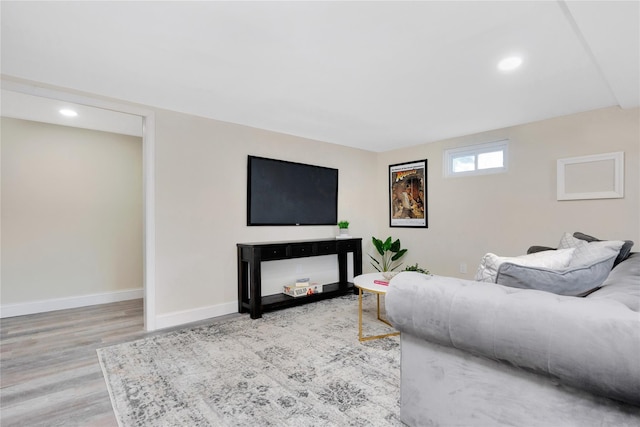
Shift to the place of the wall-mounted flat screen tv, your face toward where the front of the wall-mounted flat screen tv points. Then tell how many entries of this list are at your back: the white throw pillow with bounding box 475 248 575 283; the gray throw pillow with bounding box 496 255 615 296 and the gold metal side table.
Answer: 0

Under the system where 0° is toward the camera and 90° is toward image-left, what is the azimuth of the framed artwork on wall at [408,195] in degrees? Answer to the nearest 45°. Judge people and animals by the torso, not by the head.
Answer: approximately 45°

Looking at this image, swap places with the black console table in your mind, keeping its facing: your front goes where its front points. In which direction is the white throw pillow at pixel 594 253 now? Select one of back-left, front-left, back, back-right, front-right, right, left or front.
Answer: front

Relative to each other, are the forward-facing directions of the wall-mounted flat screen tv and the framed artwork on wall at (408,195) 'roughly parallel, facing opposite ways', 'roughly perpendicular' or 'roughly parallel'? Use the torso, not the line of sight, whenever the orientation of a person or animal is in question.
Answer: roughly perpendicular

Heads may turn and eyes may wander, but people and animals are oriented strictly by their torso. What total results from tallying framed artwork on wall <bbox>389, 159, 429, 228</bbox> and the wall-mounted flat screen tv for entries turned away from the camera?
0

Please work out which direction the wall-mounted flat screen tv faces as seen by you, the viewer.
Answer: facing the viewer and to the right of the viewer

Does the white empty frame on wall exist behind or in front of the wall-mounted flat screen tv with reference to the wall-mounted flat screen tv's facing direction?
in front

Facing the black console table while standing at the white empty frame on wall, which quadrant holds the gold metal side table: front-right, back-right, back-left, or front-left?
front-left

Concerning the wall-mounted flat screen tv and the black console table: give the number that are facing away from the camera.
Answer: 0

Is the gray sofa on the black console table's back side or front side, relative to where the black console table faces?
on the front side

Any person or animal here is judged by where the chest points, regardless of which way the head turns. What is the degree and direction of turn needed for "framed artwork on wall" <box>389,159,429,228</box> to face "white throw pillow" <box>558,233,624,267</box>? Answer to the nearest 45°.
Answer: approximately 45° to its left

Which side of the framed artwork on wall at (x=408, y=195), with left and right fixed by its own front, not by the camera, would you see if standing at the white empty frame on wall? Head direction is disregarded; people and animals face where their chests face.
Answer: left

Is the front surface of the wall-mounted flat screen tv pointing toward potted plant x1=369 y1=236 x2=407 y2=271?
no

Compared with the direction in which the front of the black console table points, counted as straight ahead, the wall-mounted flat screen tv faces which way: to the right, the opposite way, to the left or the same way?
the same way

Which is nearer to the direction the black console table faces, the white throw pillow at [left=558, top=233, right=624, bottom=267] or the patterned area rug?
the white throw pillow

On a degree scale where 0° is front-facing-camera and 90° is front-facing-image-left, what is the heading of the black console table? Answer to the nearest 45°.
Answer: approximately 315°
